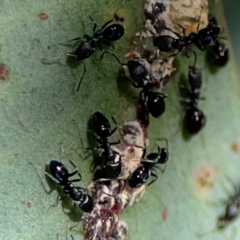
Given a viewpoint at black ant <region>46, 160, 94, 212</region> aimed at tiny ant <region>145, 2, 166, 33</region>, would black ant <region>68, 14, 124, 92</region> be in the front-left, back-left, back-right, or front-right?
front-left

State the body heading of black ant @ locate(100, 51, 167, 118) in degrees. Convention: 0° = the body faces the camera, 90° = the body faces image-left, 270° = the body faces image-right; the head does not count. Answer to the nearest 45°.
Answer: approximately 135°

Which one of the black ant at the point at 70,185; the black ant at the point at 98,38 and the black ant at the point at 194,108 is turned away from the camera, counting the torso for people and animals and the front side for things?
the black ant at the point at 194,108

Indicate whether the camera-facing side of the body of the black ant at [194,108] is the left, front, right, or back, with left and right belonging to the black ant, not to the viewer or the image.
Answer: back

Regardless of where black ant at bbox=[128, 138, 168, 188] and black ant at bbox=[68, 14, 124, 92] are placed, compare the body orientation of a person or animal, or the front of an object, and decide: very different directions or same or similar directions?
very different directions

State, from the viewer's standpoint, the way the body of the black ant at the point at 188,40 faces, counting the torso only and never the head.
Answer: to the viewer's left

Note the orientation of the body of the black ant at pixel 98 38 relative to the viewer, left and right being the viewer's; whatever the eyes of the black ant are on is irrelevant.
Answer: facing the viewer and to the left of the viewer
